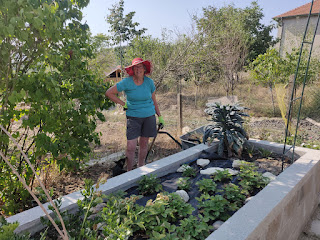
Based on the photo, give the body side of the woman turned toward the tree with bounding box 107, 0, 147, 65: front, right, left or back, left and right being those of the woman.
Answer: back

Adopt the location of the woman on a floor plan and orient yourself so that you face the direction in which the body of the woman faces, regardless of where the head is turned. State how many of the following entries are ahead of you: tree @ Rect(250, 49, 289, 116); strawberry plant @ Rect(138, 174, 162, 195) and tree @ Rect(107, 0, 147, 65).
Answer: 1

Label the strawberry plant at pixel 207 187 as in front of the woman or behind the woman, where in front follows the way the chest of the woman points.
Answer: in front

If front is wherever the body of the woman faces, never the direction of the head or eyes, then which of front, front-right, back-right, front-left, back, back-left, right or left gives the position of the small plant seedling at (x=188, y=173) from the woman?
front-left

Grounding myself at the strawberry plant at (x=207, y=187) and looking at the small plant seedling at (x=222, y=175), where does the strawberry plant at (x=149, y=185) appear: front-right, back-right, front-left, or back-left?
back-left

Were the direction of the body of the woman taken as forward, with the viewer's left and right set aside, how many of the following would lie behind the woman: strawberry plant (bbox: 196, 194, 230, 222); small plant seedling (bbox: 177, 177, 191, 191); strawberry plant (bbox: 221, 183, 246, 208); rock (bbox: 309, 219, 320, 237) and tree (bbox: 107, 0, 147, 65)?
1

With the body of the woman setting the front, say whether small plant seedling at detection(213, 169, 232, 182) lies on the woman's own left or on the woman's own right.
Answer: on the woman's own left

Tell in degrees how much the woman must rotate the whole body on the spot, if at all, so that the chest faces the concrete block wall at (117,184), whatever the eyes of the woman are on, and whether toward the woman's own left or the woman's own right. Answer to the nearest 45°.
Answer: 0° — they already face it

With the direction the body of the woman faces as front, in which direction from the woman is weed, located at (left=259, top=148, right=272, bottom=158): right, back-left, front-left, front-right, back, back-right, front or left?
left

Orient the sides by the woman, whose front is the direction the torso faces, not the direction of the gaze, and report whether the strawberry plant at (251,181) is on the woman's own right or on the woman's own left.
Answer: on the woman's own left

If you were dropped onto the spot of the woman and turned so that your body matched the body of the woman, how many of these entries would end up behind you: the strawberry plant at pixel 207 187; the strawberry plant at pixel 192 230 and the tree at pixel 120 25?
1

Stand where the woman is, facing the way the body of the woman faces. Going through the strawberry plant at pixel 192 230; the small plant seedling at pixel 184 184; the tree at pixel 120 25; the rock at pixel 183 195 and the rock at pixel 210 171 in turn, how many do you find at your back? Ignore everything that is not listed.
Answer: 1

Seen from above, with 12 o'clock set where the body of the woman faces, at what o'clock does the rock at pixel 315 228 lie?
The rock is roughly at 10 o'clock from the woman.

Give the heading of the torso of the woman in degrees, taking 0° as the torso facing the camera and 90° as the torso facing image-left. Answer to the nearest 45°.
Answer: approximately 0°

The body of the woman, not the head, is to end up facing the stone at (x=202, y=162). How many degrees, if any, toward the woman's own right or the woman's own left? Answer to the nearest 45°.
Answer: approximately 45° to the woman's own left

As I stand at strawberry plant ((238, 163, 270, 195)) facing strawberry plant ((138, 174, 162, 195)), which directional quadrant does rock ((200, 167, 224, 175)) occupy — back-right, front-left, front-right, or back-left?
front-right
